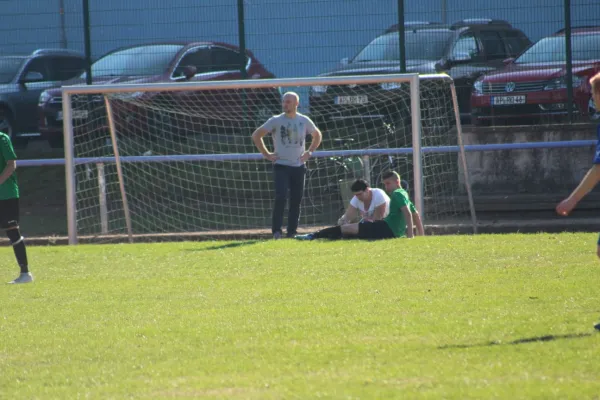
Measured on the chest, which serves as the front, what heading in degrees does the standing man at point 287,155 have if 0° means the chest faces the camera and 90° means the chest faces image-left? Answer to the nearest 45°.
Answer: approximately 0°

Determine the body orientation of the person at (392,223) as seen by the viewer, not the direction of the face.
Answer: to the viewer's left

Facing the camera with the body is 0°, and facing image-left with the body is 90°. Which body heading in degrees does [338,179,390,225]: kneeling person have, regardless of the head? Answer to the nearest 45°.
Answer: approximately 45°

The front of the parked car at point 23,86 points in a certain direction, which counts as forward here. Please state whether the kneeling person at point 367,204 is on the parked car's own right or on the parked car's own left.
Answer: on the parked car's own left

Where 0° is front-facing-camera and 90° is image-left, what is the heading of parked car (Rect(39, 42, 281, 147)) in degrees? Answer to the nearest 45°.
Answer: approximately 45°

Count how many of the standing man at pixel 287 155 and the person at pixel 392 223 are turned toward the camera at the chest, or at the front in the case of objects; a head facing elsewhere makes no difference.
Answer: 1
